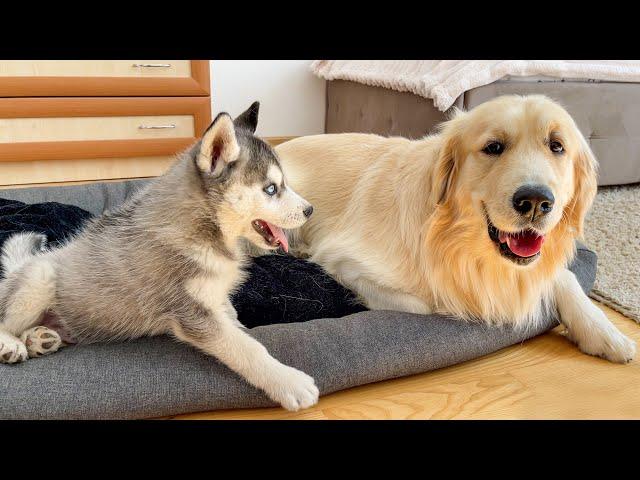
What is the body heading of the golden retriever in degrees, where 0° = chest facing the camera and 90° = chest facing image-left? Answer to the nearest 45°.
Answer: approximately 315°

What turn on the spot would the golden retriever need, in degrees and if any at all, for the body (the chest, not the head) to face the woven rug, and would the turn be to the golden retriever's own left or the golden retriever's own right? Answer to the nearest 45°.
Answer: approximately 90° to the golden retriever's own left

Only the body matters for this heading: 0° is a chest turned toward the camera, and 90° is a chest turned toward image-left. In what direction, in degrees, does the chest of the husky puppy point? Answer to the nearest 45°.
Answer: approximately 270°

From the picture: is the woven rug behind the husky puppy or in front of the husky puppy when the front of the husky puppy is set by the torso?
in front

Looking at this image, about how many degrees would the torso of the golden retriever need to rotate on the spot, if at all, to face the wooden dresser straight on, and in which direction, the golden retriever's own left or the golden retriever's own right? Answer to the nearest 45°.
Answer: approximately 180°

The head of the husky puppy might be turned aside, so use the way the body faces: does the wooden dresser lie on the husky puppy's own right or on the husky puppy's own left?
on the husky puppy's own left
